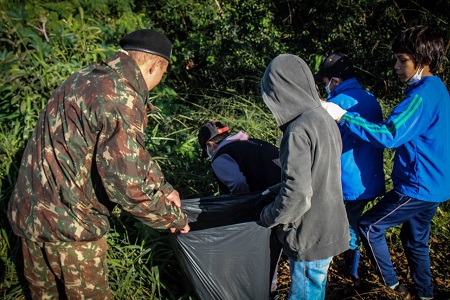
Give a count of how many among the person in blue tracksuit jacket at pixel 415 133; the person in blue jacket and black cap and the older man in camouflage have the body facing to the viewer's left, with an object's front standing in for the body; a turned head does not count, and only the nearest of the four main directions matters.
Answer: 2

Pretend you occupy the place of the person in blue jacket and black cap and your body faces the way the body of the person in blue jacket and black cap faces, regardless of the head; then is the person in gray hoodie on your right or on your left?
on your left

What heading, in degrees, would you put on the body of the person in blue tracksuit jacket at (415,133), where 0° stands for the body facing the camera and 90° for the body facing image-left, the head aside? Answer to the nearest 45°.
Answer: approximately 90°

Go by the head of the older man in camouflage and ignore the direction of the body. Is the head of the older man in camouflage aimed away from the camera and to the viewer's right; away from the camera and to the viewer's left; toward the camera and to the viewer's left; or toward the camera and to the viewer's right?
away from the camera and to the viewer's right

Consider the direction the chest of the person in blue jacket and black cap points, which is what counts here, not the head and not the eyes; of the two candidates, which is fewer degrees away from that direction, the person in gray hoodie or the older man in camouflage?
the older man in camouflage

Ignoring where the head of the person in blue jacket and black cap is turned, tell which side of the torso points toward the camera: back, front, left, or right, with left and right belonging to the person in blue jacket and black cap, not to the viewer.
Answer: left

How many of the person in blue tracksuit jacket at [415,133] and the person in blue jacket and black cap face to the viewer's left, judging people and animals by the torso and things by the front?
2

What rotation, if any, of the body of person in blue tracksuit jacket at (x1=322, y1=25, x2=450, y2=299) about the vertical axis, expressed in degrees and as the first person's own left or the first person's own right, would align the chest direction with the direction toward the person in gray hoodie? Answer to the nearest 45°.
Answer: approximately 45° to the first person's own left

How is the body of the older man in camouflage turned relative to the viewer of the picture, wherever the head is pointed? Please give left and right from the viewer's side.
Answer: facing away from the viewer and to the right of the viewer
